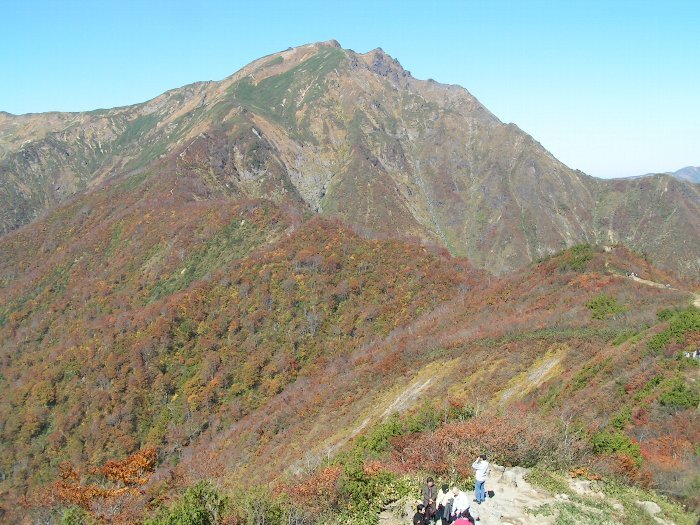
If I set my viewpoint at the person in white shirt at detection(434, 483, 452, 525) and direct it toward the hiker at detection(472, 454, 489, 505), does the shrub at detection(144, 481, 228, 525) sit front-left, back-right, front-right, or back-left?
back-left

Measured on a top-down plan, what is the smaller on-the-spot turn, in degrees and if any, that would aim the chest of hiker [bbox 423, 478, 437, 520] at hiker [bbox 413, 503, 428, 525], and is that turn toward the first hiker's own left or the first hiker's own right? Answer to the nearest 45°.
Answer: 0° — they already face them

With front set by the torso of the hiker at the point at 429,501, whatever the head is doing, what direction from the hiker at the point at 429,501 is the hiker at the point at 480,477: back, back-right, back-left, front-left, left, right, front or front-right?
back-left

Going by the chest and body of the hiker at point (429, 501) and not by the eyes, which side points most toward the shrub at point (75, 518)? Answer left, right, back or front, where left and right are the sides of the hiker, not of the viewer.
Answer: right

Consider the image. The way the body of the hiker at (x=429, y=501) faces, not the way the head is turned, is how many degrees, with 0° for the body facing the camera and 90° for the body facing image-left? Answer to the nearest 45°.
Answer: approximately 0°

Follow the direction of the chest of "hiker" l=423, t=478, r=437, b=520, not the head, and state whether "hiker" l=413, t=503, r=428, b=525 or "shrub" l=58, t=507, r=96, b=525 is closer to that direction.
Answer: the hiker
